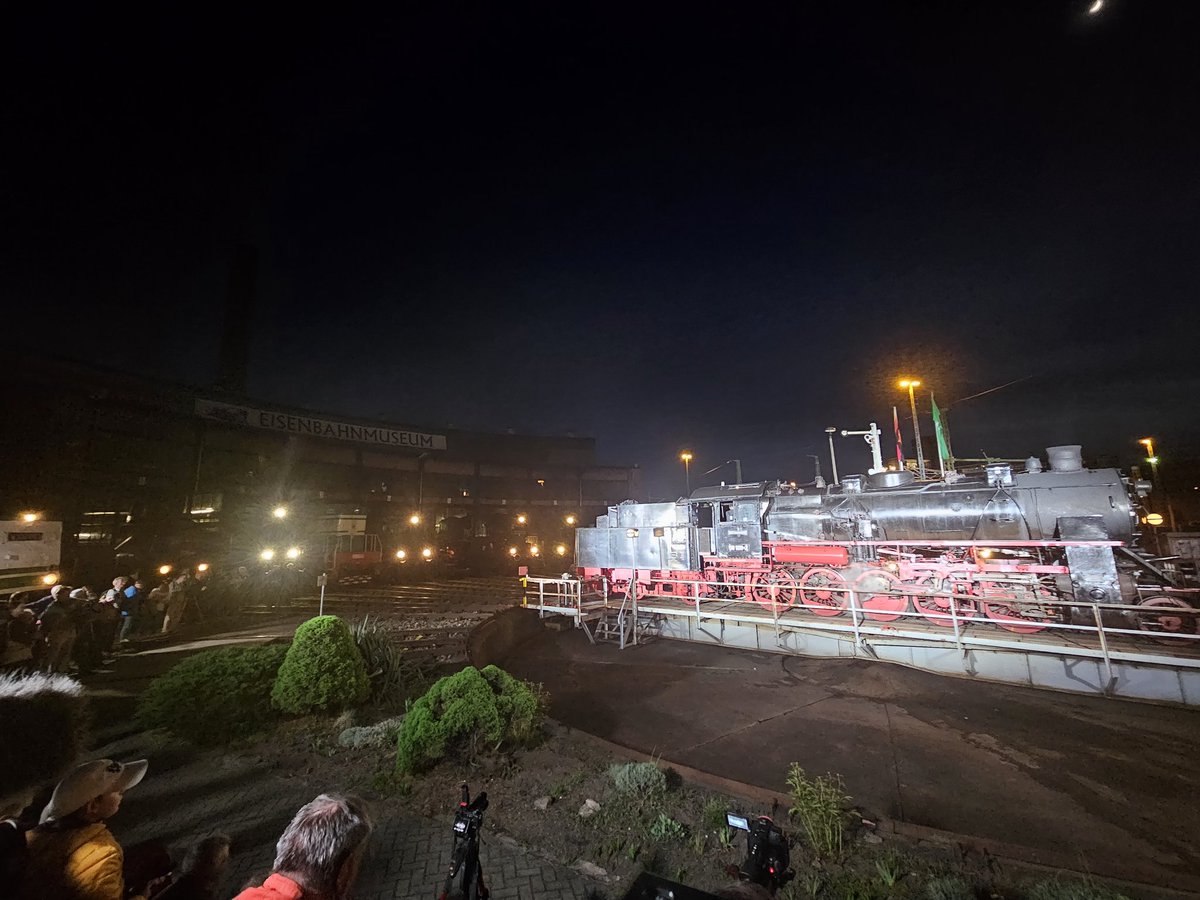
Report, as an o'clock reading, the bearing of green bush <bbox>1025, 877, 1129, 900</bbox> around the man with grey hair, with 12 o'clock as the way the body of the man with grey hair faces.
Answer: The green bush is roughly at 2 o'clock from the man with grey hair.

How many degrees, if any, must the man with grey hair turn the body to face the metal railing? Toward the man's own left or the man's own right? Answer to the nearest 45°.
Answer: approximately 45° to the man's own right

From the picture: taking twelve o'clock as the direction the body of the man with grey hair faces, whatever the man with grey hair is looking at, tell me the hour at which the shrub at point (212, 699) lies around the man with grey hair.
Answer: The shrub is roughly at 10 o'clock from the man with grey hair.

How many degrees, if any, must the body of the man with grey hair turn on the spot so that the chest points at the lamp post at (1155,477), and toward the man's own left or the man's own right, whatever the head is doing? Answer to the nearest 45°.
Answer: approximately 45° to the man's own right

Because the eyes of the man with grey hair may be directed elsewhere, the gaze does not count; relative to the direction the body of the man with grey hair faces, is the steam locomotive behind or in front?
in front

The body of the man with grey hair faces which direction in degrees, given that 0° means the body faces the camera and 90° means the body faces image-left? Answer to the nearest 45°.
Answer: approximately 225°

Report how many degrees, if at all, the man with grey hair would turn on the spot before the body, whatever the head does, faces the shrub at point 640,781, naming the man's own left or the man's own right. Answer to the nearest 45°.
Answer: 0° — they already face it

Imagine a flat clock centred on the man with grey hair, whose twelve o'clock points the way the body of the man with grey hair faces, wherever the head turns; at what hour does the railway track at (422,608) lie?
The railway track is roughly at 11 o'clock from the man with grey hair.

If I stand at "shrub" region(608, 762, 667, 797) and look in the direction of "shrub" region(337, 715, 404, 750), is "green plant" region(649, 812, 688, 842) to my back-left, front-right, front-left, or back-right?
back-left

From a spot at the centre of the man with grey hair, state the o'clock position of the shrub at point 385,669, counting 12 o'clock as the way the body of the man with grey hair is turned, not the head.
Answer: The shrub is roughly at 11 o'clock from the man with grey hair.

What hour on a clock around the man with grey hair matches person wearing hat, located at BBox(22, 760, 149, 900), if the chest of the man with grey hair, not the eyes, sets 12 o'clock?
The person wearing hat is roughly at 9 o'clock from the man with grey hair.

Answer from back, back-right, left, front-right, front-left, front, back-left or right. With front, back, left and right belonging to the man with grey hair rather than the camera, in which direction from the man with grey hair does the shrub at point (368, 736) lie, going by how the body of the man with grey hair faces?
front-left

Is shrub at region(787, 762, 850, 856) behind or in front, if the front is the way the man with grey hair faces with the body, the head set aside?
in front
